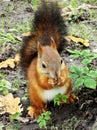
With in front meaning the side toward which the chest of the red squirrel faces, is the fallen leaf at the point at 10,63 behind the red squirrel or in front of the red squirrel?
behind

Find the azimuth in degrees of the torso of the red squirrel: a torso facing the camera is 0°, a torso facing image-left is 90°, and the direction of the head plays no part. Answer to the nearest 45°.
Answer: approximately 315°

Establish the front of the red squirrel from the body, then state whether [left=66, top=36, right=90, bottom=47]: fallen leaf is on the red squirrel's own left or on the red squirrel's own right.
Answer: on the red squirrel's own left

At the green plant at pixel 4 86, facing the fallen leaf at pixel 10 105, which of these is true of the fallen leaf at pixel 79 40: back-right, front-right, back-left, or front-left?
back-left

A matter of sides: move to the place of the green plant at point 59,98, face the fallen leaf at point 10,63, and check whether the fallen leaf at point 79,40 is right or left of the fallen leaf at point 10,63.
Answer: right
